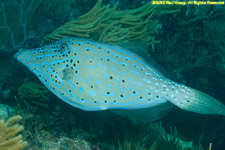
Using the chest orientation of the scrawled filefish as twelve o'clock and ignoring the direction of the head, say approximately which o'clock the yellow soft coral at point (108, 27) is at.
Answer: The yellow soft coral is roughly at 3 o'clock from the scrawled filefish.

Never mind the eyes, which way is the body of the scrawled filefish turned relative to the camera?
to the viewer's left

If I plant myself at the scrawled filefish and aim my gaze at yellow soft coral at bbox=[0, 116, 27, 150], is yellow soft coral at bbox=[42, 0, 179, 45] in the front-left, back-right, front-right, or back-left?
back-right

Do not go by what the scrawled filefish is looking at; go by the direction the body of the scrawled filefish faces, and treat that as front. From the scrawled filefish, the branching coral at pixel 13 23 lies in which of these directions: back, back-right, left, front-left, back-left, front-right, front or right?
front-right

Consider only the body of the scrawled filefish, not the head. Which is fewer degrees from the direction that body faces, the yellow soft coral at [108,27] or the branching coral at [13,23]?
the branching coral
